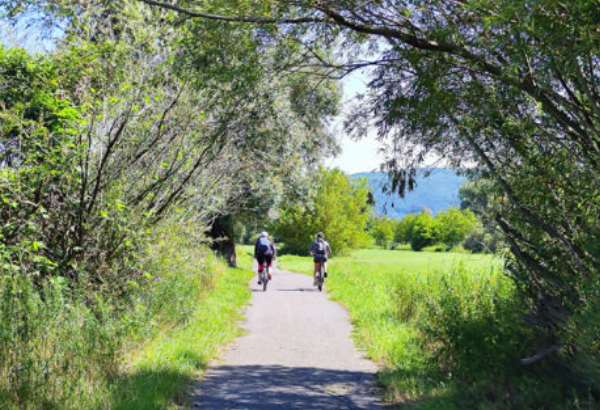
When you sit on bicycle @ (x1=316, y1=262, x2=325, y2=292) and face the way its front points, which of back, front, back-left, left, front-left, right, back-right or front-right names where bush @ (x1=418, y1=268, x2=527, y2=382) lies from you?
back

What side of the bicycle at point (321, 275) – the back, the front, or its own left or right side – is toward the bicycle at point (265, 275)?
left

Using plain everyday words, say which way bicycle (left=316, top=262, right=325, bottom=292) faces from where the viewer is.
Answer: facing away from the viewer

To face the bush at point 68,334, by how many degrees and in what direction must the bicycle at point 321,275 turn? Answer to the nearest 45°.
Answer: approximately 180°
